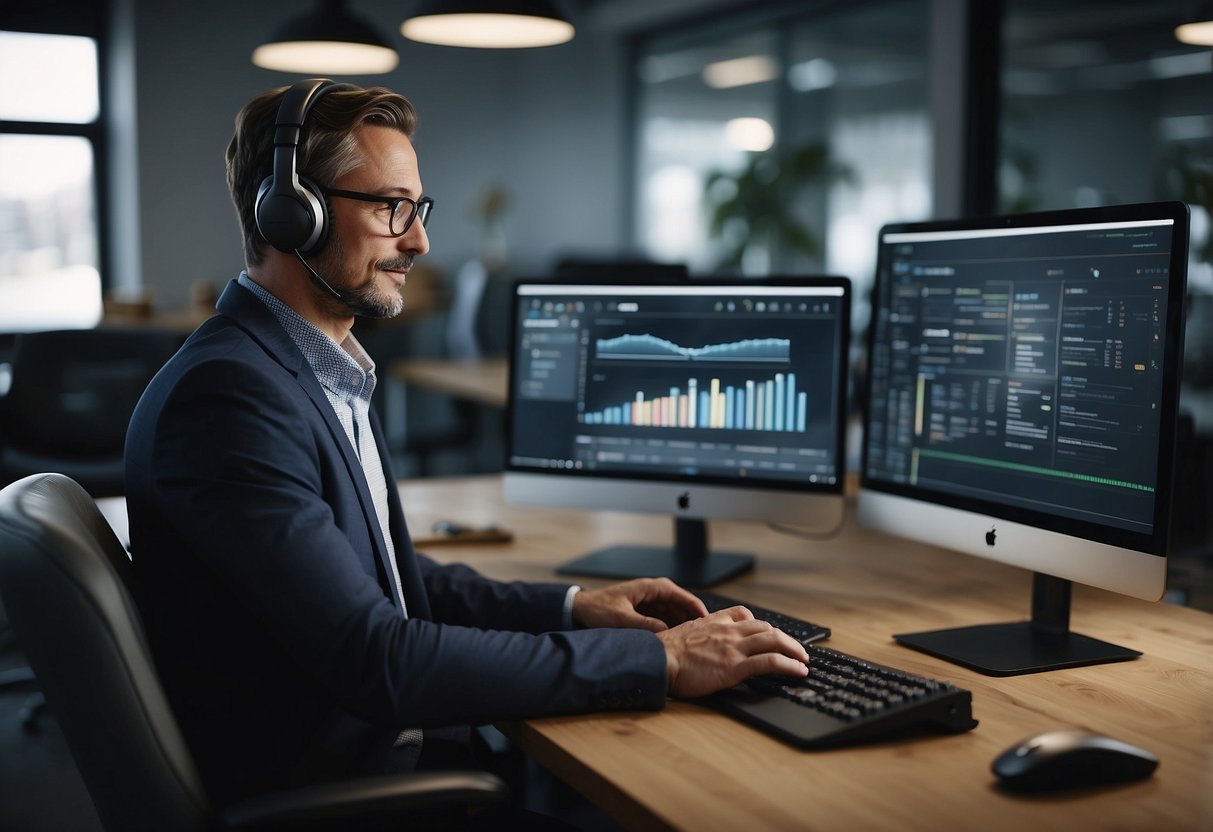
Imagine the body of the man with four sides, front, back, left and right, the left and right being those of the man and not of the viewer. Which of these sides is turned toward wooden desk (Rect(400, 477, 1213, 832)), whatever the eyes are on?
front

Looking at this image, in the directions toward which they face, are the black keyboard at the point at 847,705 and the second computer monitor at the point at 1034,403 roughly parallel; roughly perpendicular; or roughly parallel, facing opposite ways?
roughly parallel

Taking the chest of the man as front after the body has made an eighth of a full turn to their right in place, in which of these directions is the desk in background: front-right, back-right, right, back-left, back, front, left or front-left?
back-left

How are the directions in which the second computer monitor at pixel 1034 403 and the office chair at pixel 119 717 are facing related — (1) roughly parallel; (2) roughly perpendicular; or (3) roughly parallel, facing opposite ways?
roughly parallel, facing opposite ways

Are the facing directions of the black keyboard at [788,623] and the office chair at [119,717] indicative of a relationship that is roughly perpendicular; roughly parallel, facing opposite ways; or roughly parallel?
roughly parallel, facing opposite ways

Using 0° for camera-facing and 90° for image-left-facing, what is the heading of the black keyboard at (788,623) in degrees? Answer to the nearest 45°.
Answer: approximately 45°

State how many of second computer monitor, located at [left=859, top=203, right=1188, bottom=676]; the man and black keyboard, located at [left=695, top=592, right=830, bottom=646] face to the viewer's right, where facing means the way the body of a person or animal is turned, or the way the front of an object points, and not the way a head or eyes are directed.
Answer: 1

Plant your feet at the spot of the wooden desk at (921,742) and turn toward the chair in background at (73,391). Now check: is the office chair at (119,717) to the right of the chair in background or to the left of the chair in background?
left

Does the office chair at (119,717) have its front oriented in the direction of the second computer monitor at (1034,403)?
yes

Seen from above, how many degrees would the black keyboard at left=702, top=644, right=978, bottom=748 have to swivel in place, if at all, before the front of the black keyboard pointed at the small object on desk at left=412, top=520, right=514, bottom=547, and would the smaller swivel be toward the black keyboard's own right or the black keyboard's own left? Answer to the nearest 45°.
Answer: approximately 90° to the black keyboard's own right

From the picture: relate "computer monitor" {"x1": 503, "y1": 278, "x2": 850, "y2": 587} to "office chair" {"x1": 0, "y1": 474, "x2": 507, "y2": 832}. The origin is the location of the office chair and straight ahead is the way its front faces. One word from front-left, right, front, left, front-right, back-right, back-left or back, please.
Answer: front-left

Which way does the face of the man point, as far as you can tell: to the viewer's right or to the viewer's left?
to the viewer's right

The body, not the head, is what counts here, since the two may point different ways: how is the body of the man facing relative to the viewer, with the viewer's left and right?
facing to the right of the viewer

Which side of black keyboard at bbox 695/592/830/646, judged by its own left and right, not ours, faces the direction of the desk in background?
right

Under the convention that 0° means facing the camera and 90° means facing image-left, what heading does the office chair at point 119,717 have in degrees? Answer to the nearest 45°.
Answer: approximately 270°

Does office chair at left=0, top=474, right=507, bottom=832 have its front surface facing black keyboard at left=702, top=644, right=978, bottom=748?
yes

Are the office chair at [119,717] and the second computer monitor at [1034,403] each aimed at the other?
yes

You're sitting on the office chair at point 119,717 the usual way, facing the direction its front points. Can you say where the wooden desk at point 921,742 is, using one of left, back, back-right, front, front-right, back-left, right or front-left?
front

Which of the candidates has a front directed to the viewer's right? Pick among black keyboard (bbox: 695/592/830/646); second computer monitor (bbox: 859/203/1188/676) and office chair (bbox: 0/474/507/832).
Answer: the office chair
